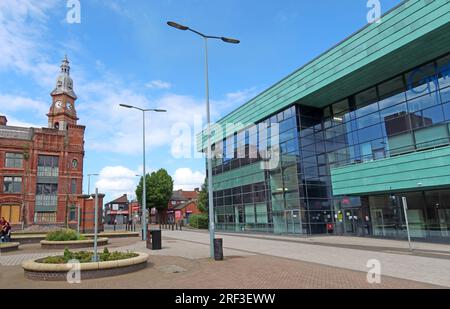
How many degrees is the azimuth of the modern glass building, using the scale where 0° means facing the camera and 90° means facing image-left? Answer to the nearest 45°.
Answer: approximately 45°

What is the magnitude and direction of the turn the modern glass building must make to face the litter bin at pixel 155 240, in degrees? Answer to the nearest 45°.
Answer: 0° — it already faces it

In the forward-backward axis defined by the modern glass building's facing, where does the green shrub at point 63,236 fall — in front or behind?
in front

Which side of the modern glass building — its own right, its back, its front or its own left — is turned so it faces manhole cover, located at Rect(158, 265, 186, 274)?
front

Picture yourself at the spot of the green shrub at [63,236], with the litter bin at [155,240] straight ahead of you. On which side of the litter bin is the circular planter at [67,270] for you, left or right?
right

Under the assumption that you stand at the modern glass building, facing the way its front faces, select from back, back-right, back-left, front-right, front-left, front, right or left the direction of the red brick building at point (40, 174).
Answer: front-right

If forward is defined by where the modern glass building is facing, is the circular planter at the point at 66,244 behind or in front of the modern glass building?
in front

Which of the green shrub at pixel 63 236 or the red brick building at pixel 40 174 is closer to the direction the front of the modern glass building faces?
the green shrub

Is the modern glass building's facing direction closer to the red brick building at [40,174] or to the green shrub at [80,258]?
the green shrub

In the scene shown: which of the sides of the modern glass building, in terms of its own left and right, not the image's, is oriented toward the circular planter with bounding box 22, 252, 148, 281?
front

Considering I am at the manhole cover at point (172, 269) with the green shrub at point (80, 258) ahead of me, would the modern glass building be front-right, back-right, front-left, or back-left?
back-right
